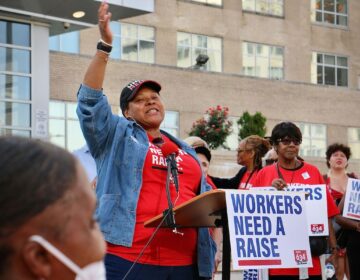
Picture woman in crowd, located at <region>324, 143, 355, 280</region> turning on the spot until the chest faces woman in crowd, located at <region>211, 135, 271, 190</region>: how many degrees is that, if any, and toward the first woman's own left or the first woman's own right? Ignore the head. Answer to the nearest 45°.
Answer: approximately 45° to the first woman's own right

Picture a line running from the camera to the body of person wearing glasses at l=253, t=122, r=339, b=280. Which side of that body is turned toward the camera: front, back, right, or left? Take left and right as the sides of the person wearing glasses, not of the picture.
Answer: front

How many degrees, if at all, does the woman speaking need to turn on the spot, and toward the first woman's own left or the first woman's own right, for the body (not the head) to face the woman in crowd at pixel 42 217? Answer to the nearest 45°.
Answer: approximately 45° to the first woman's own right

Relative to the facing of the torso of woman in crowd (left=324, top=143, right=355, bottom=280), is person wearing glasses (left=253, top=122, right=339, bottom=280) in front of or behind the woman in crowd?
in front

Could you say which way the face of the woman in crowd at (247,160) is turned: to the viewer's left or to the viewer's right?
to the viewer's left

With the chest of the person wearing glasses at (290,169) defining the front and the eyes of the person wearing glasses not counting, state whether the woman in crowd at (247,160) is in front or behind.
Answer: behind

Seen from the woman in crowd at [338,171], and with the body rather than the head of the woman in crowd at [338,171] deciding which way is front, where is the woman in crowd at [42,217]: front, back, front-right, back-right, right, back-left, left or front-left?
front

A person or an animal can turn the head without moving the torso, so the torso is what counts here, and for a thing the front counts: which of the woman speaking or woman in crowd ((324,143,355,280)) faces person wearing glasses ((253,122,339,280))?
the woman in crowd
